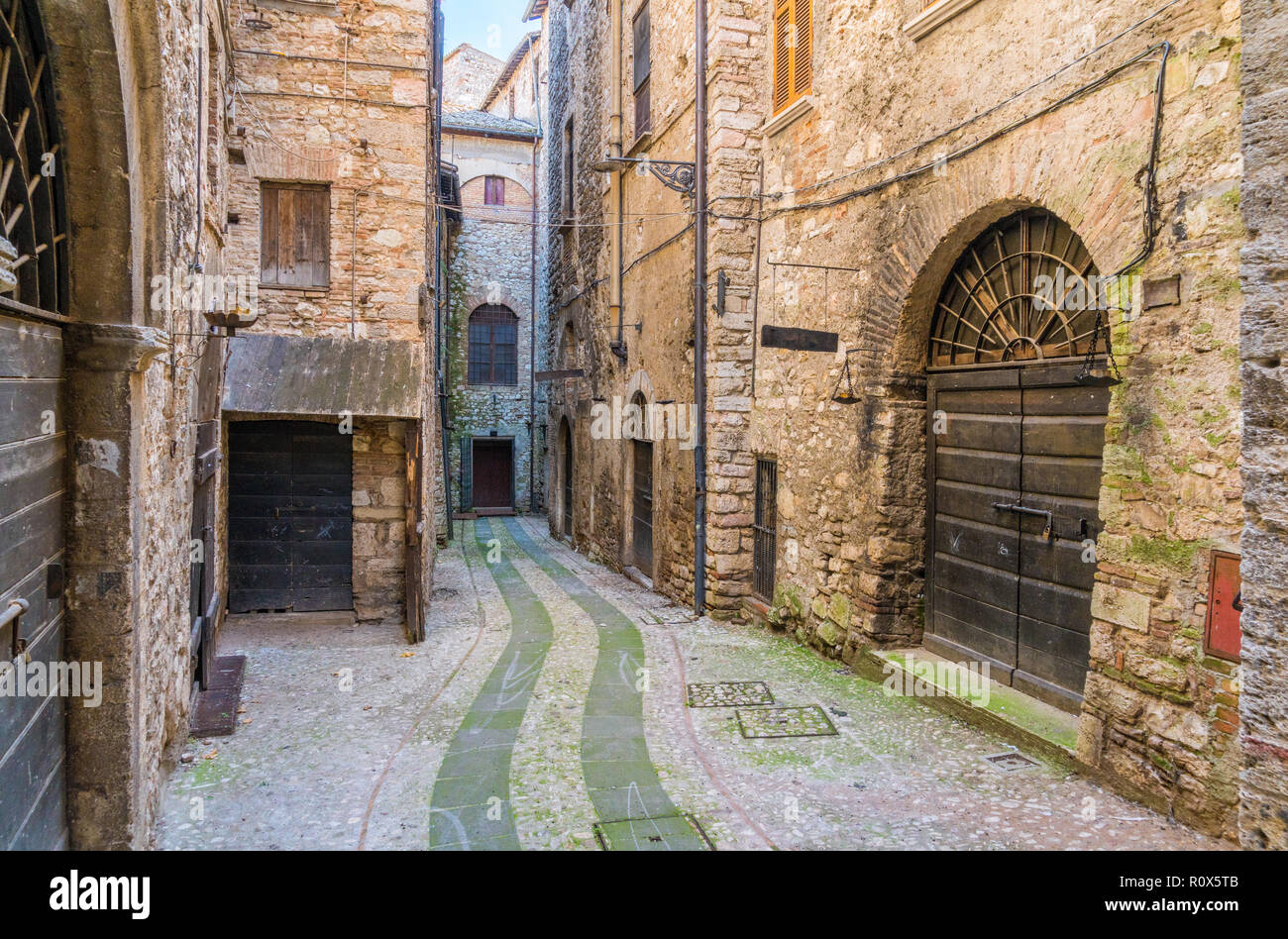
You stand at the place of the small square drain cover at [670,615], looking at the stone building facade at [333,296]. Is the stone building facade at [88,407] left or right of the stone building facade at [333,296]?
left

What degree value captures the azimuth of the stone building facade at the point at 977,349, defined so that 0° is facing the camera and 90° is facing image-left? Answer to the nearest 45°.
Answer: approximately 45°

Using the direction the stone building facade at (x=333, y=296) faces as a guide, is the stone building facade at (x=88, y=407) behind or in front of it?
in front

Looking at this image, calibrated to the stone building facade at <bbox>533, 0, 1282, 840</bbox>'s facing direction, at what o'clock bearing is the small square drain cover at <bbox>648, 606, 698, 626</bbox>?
The small square drain cover is roughly at 3 o'clock from the stone building facade.

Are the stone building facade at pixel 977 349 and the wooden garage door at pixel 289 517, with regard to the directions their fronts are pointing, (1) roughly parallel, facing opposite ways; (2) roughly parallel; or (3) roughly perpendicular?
roughly perpendicular

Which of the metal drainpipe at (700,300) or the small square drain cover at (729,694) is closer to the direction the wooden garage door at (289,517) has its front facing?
the small square drain cover

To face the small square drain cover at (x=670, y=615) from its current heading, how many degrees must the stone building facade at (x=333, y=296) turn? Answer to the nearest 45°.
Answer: approximately 90° to its left

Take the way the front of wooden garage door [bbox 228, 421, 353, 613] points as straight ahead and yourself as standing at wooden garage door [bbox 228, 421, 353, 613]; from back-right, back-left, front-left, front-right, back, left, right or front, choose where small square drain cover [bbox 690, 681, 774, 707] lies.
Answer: front-left

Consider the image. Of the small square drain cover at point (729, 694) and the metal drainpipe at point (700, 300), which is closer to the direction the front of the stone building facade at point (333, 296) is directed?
the small square drain cover

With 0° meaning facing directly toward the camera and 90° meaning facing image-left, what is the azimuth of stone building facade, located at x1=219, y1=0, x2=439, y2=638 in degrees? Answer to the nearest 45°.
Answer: approximately 0°

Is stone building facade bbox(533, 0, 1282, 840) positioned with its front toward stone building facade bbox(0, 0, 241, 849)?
yes

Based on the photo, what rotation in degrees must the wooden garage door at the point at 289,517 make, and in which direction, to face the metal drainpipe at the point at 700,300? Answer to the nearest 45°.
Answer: approximately 90° to its left
